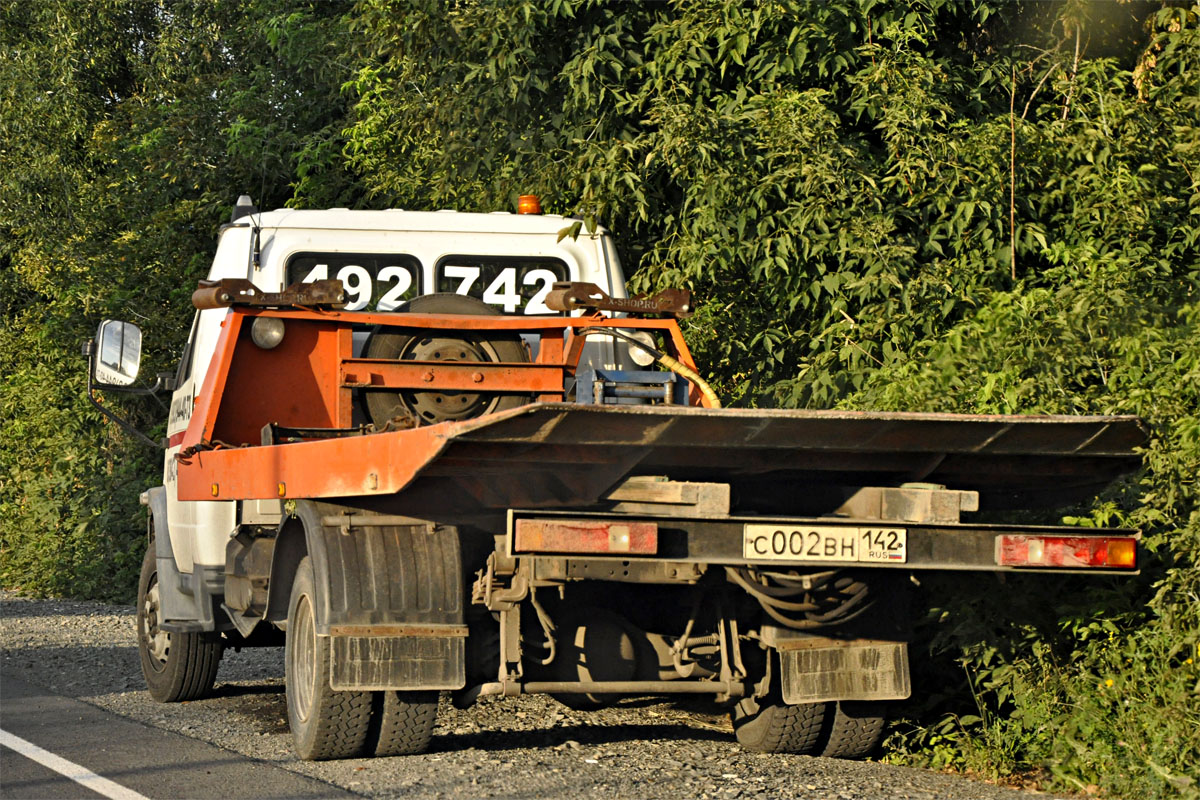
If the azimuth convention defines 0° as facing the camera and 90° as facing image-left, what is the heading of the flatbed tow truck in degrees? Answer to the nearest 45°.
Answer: approximately 135°
